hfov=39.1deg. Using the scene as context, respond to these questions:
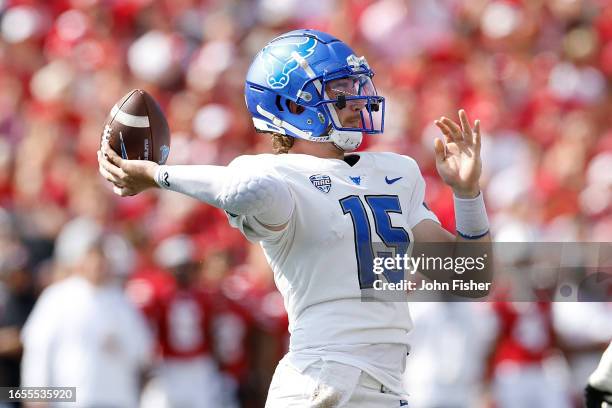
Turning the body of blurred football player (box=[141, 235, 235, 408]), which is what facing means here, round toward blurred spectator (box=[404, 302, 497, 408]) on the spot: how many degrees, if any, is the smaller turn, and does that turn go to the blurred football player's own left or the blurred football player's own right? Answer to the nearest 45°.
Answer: approximately 90° to the blurred football player's own left

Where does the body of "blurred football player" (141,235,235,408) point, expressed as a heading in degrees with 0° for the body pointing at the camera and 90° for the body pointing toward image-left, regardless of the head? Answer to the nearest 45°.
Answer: approximately 0°

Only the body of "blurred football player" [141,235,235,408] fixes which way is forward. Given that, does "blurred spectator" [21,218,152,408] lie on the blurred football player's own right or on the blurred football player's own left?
on the blurred football player's own right

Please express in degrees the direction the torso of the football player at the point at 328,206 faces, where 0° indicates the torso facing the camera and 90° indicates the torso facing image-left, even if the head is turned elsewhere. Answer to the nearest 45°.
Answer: approximately 315°

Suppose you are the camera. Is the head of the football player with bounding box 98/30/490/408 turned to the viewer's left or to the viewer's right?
to the viewer's right

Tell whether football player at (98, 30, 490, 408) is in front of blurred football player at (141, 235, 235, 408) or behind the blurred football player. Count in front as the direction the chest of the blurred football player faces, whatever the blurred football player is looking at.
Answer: in front

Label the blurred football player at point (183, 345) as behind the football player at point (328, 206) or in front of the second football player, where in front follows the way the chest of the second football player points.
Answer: behind

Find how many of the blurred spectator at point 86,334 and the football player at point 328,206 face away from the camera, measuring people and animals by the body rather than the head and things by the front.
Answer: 0

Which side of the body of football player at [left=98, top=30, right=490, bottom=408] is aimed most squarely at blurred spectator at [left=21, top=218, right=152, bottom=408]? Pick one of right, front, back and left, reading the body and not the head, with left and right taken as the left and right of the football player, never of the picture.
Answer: back
